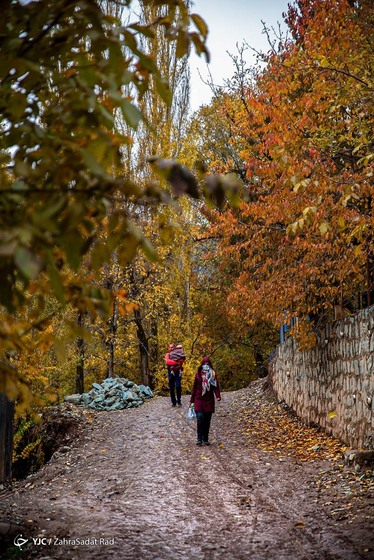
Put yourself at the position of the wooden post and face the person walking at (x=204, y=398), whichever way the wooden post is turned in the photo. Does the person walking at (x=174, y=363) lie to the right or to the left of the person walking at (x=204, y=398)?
left

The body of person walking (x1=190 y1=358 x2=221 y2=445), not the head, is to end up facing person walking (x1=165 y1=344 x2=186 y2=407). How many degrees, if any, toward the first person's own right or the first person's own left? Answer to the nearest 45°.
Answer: approximately 180°

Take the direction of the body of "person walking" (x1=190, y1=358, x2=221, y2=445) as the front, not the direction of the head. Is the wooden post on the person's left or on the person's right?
on the person's right

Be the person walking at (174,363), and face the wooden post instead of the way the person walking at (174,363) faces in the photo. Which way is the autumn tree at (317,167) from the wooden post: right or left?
left

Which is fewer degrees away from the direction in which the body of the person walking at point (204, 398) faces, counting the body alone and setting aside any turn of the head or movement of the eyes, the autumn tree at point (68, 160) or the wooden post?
the autumn tree

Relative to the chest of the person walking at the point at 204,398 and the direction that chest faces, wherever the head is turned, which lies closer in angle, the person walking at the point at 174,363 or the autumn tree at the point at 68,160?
the autumn tree
